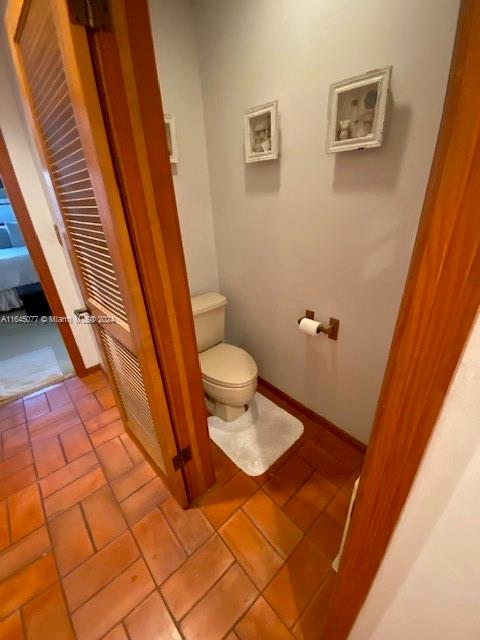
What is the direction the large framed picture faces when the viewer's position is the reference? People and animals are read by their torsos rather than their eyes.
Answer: facing the viewer and to the left of the viewer

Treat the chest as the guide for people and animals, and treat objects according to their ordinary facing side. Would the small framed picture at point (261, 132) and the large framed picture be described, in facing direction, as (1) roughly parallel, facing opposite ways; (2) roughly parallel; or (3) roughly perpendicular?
roughly parallel

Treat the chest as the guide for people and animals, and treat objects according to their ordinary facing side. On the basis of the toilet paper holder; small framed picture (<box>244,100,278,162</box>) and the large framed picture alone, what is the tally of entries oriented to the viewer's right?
0

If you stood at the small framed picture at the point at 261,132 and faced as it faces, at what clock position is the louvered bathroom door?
The louvered bathroom door is roughly at 12 o'clock from the small framed picture.

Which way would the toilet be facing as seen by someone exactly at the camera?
facing the viewer and to the right of the viewer

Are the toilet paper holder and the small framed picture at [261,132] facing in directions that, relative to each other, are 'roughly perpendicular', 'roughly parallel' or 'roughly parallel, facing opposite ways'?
roughly parallel

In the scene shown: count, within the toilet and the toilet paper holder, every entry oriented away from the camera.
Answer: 0
